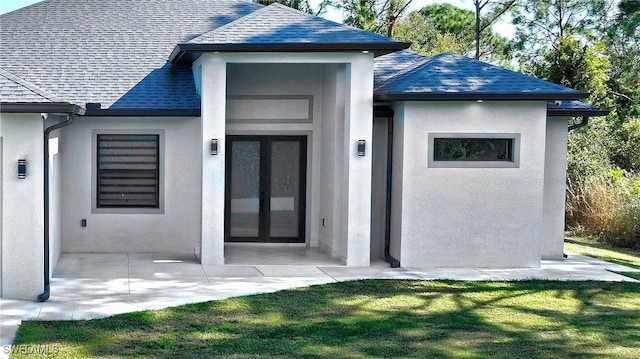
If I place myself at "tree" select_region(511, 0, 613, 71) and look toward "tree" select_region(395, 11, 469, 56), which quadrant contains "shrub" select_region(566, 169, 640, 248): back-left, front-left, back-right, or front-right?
back-left

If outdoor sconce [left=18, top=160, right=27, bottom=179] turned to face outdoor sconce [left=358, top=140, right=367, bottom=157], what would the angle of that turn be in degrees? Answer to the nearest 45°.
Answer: approximately 90° to its left

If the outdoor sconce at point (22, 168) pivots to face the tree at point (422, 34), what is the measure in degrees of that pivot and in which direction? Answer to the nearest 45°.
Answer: approximately 135° to its left

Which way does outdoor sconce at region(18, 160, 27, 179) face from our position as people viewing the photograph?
facing the viewer
